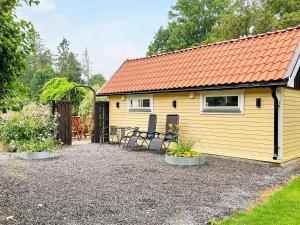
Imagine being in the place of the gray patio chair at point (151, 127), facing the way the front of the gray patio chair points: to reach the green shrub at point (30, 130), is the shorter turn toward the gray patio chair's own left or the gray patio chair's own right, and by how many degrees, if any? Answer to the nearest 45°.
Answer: approximately 45° to the gray patio chair's own right

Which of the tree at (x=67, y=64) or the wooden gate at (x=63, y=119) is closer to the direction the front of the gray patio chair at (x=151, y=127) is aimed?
the wooden gate

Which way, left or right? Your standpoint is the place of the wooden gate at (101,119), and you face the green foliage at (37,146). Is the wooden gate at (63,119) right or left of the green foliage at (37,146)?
right

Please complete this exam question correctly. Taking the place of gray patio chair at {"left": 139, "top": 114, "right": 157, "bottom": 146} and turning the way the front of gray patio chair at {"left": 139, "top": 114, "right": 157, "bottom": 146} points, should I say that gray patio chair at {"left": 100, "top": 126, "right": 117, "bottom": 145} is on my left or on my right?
on my right

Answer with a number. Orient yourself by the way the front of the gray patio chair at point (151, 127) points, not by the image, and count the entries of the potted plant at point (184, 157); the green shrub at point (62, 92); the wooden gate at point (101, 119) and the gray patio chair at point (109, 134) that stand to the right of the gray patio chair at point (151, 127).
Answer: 3

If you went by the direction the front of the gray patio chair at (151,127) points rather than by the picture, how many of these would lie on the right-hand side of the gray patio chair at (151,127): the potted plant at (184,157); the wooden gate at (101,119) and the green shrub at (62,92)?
2

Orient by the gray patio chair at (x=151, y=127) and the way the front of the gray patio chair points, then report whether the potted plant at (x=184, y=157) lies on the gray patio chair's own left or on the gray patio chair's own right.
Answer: on the gray patio chair's own left

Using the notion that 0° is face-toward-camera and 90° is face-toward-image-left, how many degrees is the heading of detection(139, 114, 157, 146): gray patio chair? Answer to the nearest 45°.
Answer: approximately 45°

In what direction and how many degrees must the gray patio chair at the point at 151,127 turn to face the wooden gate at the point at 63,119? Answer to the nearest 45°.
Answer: approximately 45° to its right

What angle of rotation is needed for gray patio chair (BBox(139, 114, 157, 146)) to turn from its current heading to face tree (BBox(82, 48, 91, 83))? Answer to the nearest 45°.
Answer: approximately 135° to its right

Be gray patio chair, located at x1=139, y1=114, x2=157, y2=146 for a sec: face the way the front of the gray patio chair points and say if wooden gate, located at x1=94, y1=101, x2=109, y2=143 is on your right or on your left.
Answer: on your right
